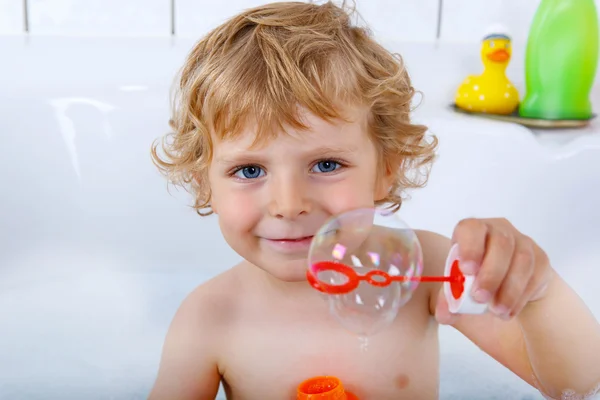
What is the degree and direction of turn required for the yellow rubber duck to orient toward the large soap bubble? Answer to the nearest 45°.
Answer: approximately 45° to its right

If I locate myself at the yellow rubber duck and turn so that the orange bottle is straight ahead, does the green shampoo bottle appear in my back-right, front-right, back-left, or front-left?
back-left

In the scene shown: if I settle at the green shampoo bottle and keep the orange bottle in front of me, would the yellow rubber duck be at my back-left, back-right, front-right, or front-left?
front-right

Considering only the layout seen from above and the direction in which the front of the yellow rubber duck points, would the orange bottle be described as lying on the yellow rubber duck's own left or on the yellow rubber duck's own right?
on the yellow rubber duck's own right

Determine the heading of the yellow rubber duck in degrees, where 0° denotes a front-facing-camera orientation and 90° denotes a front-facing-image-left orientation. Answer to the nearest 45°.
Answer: approximately 315°
